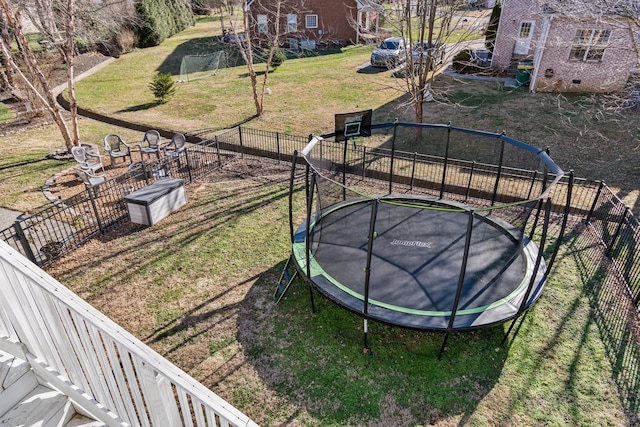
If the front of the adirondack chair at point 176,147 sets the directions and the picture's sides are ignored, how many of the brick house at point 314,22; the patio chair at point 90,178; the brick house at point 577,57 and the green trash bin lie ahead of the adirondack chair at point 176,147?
1

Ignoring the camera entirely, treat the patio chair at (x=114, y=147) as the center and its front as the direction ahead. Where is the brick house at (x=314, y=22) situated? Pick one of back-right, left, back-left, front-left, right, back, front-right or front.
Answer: left

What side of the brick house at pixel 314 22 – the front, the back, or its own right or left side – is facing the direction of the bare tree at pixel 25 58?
right

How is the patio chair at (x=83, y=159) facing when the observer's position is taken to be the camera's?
facing the viewer and to the right of the viewer

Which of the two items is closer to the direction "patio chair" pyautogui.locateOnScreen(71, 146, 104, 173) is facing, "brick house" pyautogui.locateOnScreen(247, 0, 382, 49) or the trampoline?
the trampoline

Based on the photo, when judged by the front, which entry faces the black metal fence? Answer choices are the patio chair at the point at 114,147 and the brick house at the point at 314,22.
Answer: the patio chair
